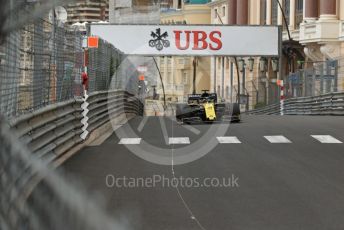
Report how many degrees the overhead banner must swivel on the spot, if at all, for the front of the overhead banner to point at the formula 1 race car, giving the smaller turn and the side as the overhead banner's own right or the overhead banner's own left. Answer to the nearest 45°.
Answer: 0° — it already faces it

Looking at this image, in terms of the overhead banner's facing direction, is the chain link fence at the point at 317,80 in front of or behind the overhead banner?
in front

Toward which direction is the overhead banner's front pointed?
toward the camera

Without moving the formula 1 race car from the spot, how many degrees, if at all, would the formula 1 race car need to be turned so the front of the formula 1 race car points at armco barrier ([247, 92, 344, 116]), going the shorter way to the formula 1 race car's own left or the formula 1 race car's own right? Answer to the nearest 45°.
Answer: approximately 135° to the formula 1 race car's own left

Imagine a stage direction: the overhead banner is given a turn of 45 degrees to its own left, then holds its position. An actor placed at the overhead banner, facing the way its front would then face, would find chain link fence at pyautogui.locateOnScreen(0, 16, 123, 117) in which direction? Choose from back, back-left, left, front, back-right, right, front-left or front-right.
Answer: front-right

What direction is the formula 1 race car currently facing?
toward the camera

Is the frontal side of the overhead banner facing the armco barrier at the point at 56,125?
yes

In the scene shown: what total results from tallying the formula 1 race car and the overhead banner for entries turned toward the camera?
2

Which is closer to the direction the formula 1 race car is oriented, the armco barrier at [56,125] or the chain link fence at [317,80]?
the armco barrier
